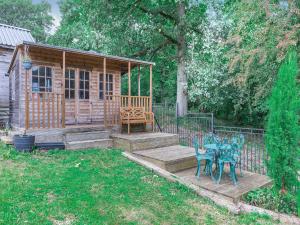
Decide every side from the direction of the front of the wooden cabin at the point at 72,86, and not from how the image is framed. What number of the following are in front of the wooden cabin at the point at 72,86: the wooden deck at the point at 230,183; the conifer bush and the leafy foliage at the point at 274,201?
3

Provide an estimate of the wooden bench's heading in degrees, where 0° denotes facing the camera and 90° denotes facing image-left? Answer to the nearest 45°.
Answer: approximately 315°

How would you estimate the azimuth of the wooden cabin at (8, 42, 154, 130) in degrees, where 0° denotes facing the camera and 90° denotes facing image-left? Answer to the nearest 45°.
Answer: approximately 315°

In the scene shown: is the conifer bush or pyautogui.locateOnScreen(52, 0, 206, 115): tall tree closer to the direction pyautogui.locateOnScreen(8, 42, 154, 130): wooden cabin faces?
the conifer bush
